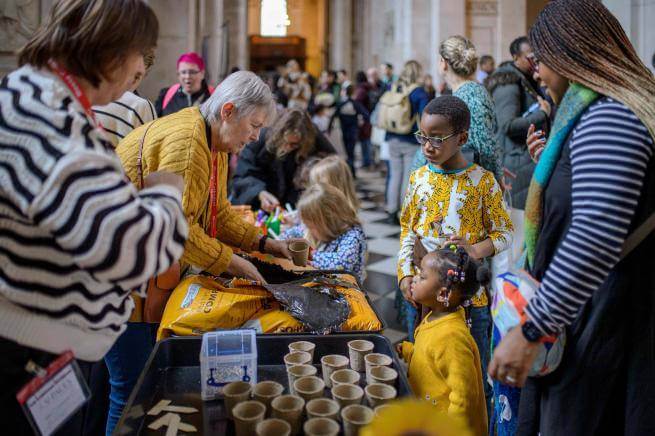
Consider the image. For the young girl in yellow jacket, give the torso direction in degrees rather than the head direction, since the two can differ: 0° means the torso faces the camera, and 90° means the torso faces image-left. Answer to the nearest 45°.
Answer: approximately 90°

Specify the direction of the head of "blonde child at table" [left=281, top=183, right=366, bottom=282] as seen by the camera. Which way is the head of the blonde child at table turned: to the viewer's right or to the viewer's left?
to the viewer's left

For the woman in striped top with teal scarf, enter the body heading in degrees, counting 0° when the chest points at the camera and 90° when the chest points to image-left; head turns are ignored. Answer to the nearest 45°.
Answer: approximately 90°

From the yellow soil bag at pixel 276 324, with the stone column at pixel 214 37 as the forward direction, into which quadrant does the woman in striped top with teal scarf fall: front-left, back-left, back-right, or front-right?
back-right

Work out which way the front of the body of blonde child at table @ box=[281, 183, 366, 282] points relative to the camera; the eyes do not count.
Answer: to the viewer's left

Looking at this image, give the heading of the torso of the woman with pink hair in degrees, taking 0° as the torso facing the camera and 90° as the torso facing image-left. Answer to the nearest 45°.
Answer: approximately 0°

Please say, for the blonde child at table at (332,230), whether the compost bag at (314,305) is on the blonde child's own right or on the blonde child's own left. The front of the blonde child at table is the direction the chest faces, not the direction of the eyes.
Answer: on the blonde child's own left

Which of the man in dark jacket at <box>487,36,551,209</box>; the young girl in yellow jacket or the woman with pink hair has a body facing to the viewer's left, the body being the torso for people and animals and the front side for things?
the young girl in yellow jacket

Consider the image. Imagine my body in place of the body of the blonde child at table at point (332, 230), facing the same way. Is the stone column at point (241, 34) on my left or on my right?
on my right
